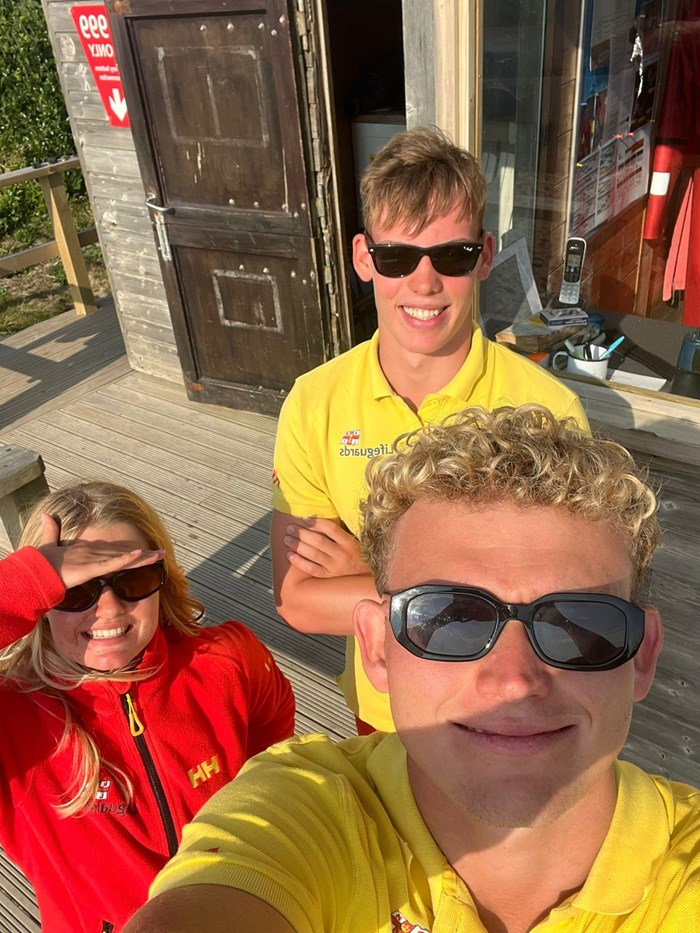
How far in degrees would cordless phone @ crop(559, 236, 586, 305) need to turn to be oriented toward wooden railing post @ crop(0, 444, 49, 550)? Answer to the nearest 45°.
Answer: approximately 45° to its right

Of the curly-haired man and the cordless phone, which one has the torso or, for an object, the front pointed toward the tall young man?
the cordless phone

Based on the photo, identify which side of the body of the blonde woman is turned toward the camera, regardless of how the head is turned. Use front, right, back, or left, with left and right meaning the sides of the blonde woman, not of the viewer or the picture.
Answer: front

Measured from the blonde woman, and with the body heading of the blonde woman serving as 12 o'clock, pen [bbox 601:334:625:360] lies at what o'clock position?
The pen is roughly at 8 o'clock from the blonde woman.

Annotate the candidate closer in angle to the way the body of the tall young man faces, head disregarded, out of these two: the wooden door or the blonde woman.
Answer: the blonde woman

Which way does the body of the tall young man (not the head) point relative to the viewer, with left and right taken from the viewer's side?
facing the viewer

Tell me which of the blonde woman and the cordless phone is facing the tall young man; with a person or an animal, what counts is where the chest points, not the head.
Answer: the cordless phone

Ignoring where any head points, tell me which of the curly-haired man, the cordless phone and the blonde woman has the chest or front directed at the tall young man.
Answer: the cordless phone

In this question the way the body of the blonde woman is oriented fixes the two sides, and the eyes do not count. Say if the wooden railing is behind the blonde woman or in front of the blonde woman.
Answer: behind

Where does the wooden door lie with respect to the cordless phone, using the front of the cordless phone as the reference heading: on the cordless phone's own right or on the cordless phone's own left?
on the cordless phone's own right

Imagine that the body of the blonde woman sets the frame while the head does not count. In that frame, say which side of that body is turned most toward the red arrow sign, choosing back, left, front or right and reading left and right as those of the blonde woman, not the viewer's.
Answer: back
